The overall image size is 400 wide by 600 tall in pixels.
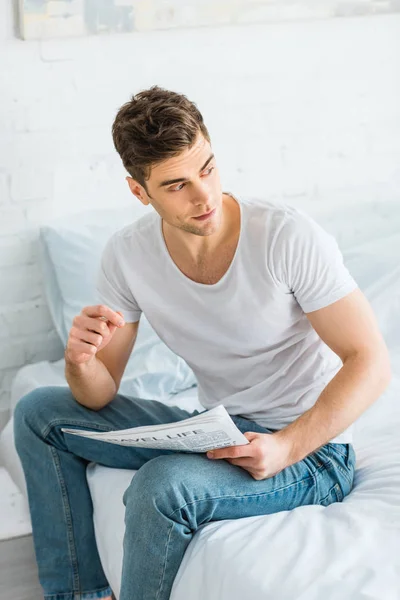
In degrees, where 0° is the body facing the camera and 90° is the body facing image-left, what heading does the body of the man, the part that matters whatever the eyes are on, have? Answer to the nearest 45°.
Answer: approximately 45°

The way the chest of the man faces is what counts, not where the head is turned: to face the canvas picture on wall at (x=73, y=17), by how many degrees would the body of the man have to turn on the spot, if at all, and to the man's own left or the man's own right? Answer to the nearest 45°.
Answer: approximately 135° to the man's own right

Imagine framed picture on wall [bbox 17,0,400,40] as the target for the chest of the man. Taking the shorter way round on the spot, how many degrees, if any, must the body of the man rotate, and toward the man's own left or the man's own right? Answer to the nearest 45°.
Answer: approximately 135° to the man's own right
